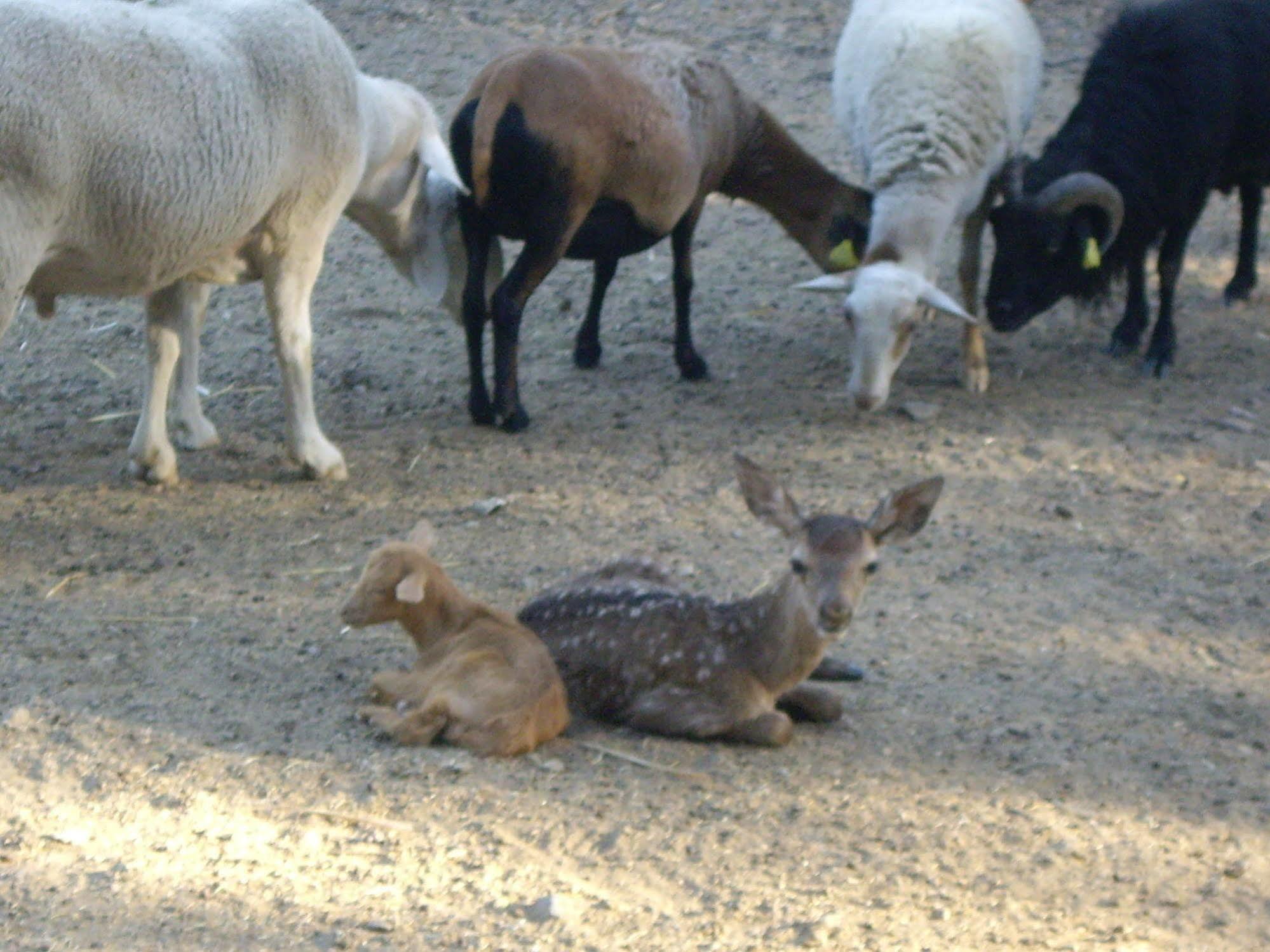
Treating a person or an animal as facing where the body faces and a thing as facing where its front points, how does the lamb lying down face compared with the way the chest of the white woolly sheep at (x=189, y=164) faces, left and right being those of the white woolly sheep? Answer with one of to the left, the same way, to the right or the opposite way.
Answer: the opposite way

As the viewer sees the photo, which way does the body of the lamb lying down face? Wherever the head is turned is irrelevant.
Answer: to the viewer's left

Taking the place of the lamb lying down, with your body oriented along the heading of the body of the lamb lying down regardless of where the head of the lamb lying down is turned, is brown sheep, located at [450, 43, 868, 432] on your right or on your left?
on your right

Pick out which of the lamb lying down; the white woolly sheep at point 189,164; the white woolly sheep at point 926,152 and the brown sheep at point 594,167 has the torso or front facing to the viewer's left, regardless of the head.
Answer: the lamb lying down

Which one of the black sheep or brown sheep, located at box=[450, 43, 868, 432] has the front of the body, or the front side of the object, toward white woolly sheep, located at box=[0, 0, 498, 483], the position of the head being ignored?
the black sheep

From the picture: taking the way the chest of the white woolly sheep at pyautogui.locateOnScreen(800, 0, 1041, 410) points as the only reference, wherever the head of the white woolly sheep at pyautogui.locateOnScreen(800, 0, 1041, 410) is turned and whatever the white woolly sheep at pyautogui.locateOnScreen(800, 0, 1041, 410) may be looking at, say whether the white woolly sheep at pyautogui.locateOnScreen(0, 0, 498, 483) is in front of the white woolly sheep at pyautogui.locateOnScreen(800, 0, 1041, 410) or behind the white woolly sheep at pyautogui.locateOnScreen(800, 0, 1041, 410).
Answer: in front

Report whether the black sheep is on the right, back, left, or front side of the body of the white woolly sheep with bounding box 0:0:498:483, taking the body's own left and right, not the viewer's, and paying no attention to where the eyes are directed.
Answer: front

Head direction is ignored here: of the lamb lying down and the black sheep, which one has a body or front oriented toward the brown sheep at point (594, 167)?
the black sheep

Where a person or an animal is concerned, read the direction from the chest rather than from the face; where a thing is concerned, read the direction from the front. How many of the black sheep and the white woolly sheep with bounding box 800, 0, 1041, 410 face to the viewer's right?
0

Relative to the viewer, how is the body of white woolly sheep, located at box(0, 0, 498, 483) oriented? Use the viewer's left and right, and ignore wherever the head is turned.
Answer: facing to the right of the viewer

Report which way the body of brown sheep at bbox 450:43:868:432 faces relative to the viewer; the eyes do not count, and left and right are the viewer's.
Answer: facing away from the viewer and to the right of the viewer
